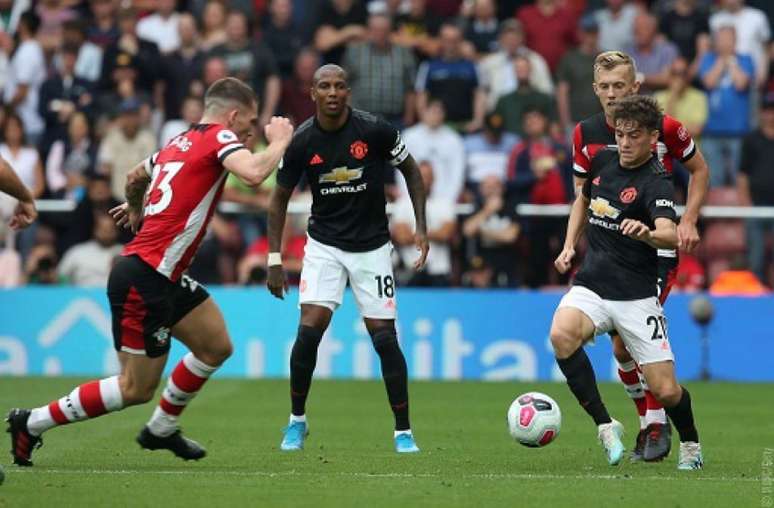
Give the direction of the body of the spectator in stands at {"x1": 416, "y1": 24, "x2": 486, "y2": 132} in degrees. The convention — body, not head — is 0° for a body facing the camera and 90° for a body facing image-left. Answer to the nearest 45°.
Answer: approximately 0°

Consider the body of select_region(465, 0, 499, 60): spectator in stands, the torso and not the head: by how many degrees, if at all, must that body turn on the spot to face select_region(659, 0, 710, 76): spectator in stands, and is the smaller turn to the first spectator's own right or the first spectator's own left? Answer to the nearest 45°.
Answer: approximately 90° to the first spectator's own left

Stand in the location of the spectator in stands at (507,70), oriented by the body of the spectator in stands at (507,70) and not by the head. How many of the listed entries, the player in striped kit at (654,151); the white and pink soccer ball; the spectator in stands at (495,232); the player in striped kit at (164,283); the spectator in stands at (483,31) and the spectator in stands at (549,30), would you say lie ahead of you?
4

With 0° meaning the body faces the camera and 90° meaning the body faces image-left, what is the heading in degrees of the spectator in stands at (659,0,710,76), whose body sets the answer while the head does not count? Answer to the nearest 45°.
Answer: approximately 0°

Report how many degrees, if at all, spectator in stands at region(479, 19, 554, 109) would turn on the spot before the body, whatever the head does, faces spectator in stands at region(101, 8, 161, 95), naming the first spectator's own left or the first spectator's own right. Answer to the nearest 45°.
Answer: approximately 90° to the first spectator's own right

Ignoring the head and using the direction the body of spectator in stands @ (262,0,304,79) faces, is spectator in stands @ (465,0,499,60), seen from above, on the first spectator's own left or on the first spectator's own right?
on the first spectator's own left

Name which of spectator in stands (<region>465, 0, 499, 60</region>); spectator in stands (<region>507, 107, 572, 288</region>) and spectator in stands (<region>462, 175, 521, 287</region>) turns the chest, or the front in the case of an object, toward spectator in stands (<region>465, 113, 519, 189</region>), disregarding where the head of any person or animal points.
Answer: spectator in stands (<region>465, 0, 499, 60</region>)

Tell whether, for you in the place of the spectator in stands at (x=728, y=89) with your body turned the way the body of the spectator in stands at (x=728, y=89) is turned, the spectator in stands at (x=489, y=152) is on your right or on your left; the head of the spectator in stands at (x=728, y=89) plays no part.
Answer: on your right
